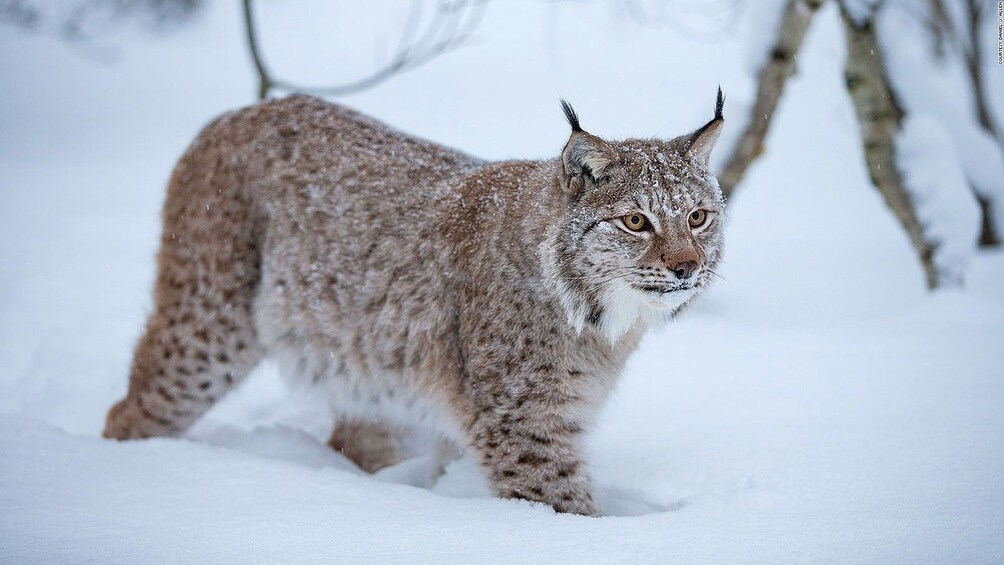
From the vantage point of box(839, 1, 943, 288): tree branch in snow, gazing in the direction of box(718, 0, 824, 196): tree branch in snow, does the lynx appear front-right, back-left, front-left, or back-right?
front-left

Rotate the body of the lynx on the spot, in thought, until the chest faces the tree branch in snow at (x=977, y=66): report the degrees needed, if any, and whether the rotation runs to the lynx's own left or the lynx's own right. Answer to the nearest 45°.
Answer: approximately 90° to the lynx's own left

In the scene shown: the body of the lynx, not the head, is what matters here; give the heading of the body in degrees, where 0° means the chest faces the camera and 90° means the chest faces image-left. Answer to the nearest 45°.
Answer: approximately 315°

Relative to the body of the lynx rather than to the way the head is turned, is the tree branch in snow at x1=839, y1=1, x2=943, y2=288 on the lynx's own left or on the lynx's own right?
on the lynx's own left

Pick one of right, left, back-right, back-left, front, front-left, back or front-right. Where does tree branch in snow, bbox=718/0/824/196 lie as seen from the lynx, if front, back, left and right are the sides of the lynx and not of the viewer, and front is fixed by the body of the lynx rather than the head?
left

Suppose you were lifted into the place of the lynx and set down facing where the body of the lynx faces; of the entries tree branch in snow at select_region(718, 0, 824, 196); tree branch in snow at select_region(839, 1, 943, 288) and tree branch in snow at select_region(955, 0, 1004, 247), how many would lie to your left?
3
